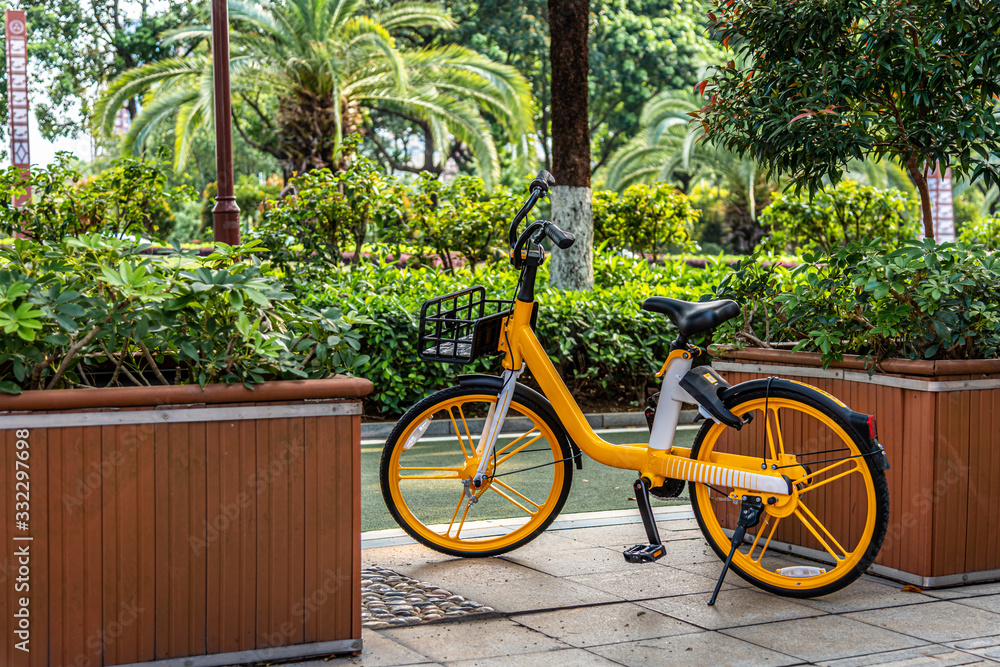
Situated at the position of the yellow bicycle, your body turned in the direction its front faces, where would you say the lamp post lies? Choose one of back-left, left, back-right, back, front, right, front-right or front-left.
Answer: front-right

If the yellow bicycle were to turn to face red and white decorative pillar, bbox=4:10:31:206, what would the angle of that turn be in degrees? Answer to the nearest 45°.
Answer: approximately 45° to its right

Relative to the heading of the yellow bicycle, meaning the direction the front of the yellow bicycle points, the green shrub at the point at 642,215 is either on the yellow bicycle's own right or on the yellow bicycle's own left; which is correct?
on the yellow bicycle's own right

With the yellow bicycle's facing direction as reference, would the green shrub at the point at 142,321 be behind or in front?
in front

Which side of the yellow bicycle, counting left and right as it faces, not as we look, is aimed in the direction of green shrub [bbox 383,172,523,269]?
right

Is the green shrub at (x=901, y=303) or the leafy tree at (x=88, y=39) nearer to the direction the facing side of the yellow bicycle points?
the leafy tree

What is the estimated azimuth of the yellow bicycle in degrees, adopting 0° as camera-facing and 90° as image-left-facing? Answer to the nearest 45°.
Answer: approximately 90°

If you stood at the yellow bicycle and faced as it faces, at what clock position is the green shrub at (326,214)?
The green shrub is roughly at 2 o'clock from the yellow bicycle.
